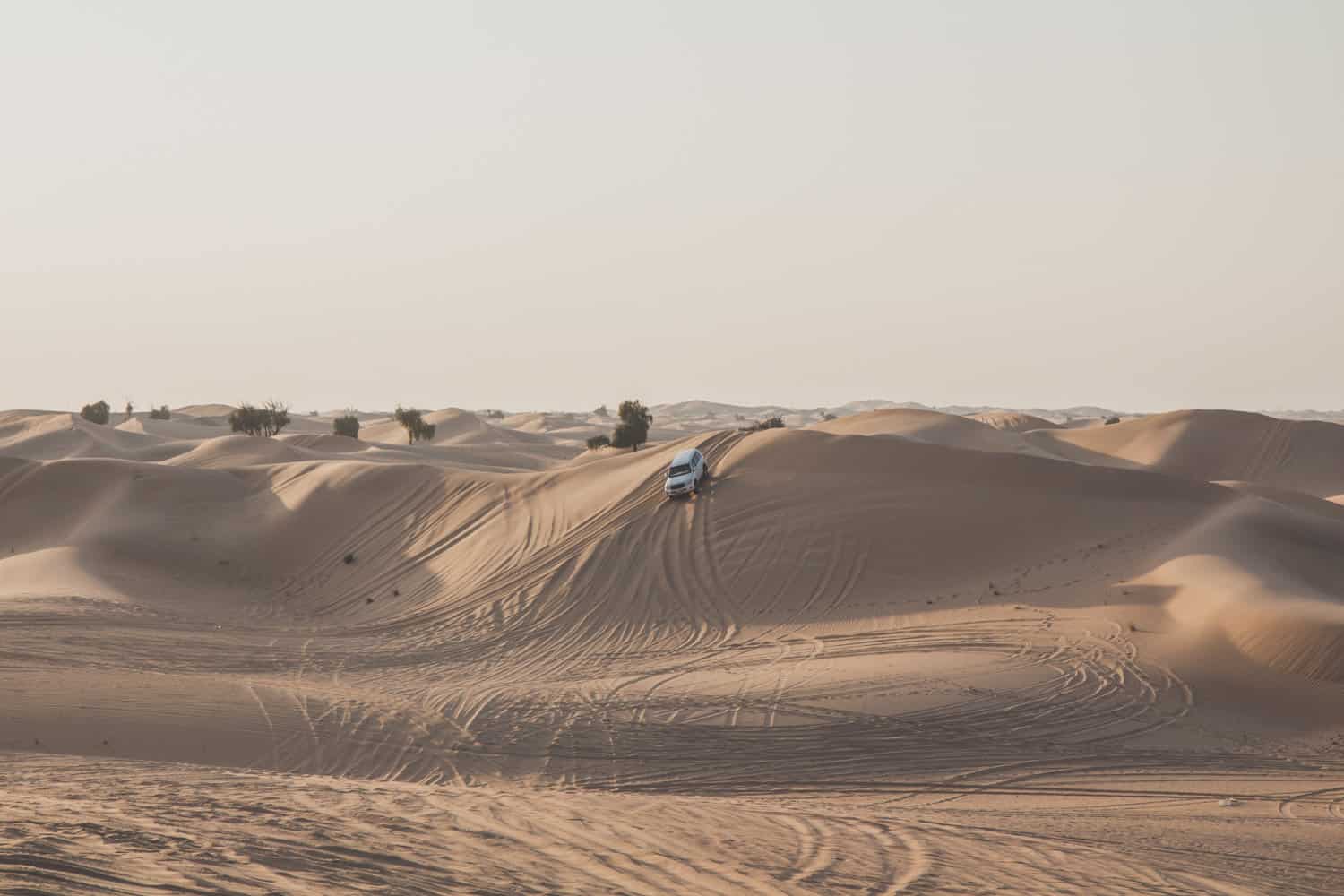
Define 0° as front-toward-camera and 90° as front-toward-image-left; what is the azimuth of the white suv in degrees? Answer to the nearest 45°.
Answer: approximately 45°
